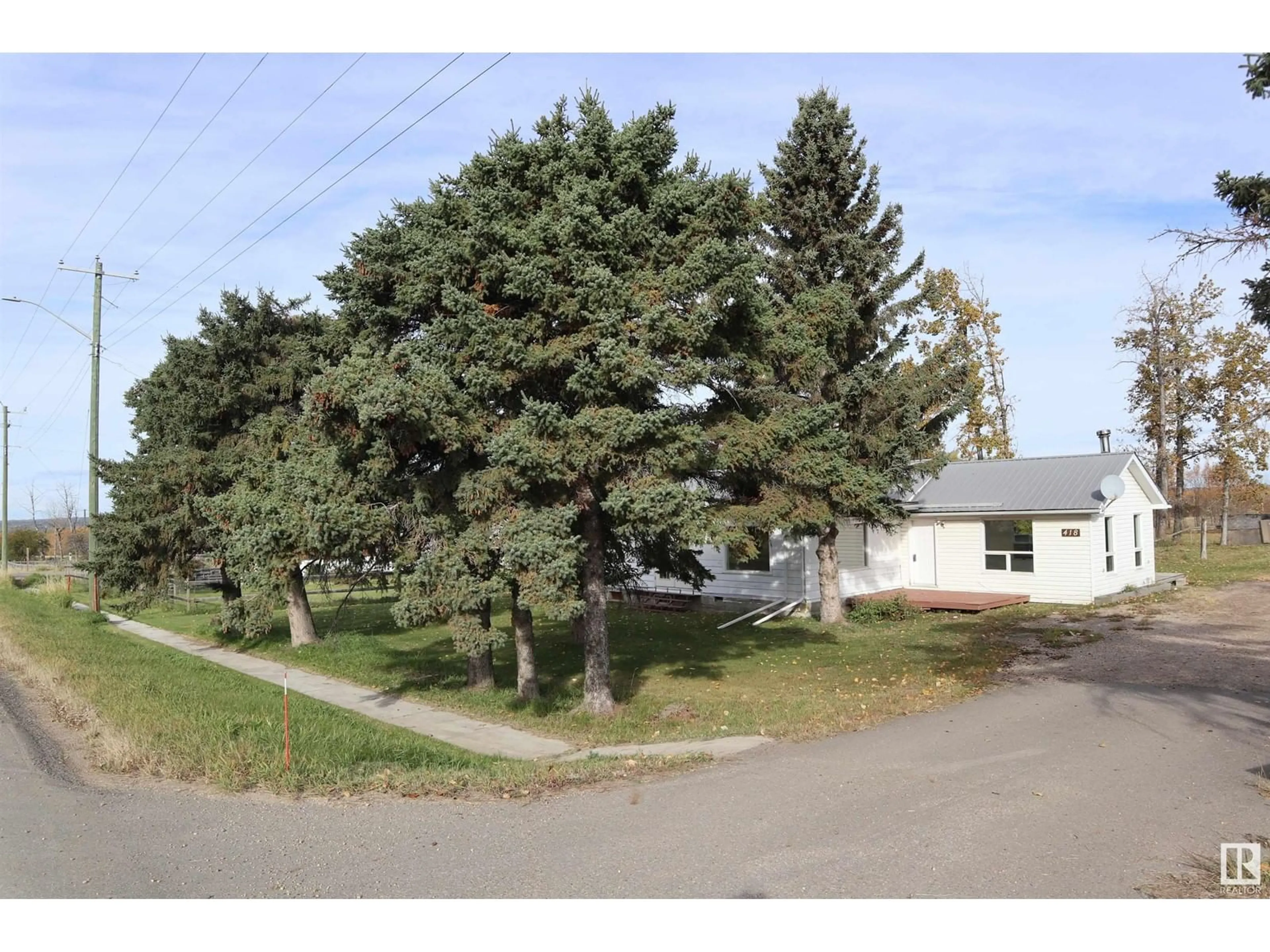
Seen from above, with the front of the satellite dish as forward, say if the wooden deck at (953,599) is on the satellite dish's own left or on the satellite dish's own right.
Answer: on the satellite dish's own right

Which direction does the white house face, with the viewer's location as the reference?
facing the viewer and to the left of the viewer

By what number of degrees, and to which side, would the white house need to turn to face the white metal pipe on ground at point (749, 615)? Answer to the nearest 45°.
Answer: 0° — it already faces it

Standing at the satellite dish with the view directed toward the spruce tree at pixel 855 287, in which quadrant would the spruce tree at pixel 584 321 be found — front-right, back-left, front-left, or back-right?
front-left

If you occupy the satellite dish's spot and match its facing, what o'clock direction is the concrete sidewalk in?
The concrete sidewalk is roughly at 1 o'clock from the satellite dish.

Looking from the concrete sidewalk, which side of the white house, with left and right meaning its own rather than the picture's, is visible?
front

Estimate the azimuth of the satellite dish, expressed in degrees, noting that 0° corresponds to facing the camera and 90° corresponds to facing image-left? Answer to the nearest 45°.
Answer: approximately 0°
